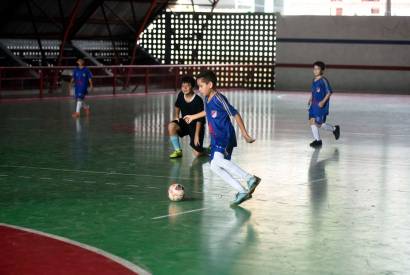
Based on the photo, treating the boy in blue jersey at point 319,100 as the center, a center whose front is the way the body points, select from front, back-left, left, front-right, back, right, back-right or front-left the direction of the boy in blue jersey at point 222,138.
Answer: front-left

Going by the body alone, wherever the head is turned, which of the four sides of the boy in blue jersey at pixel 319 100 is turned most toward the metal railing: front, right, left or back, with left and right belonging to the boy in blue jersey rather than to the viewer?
right

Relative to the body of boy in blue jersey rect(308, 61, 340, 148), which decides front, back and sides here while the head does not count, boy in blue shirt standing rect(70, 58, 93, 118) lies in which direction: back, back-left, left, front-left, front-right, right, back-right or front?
right

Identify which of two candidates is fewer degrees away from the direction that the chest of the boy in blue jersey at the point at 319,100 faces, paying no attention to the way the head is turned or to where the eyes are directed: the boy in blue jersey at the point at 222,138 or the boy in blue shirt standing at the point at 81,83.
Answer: the boy in blue jersey

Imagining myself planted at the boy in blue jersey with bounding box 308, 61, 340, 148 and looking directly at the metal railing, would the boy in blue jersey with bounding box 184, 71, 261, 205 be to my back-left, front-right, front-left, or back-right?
back-left

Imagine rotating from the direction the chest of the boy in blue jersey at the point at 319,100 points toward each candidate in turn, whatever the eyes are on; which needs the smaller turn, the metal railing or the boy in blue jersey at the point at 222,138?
the boy in blue jersey

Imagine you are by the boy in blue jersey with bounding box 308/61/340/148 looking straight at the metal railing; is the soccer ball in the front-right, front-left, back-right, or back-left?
back-left

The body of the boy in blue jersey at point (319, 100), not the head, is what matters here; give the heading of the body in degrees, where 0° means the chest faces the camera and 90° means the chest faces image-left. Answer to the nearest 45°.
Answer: approximately 45°

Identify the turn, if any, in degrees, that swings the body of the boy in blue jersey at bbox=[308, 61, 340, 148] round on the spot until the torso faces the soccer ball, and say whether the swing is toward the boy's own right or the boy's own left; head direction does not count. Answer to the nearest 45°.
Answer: approximately 45° to the boy's own left
